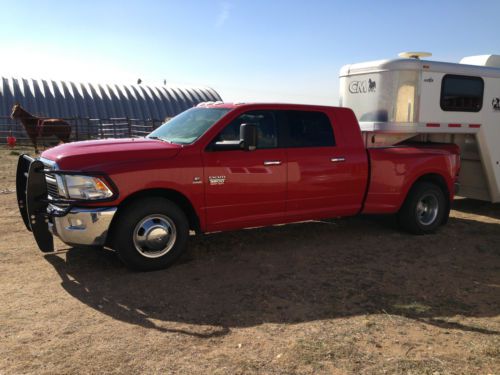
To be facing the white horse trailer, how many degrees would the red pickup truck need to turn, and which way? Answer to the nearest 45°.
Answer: approximately 180°

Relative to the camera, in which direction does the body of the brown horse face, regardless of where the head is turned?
to the viewer's left

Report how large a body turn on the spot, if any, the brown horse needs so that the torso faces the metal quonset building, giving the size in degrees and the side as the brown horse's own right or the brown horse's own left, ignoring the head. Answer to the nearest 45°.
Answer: approximately 90° to the brown horse's own right

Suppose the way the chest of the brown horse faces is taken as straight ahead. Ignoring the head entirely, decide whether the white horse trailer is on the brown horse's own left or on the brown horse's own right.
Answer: on the brown horse's own left

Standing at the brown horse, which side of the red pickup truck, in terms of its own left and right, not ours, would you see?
right

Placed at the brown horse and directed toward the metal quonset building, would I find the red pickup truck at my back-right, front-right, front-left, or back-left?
back-right

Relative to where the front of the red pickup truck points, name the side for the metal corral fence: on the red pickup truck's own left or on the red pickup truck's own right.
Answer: on the red pickup truck's own right

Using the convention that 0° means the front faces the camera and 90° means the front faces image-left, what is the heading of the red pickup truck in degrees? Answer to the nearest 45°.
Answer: approximately 45°
